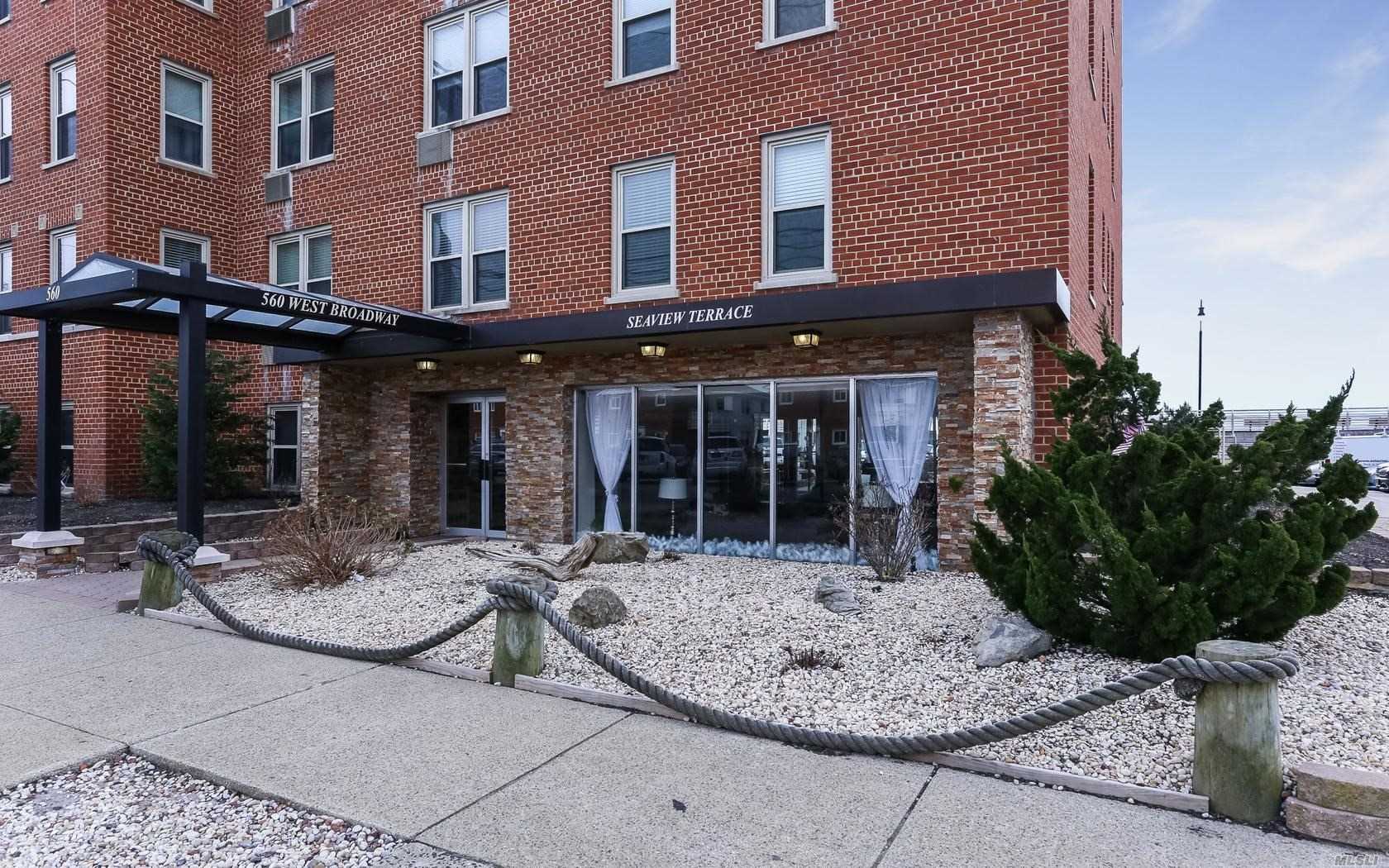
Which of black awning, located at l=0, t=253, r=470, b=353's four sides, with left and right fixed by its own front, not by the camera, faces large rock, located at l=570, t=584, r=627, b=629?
left

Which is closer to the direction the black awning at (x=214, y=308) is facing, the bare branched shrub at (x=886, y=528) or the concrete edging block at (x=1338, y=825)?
the concrete edging block

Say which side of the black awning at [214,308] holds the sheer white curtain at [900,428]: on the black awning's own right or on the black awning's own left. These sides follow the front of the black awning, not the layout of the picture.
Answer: on the black awning's own left

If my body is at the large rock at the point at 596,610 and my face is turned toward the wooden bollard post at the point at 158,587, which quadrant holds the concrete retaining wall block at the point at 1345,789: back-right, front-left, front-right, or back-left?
back-left

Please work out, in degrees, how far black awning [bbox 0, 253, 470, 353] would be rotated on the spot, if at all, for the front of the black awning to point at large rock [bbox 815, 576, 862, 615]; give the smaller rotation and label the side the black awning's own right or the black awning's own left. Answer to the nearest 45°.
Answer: approximately 90° to the black awning's own left

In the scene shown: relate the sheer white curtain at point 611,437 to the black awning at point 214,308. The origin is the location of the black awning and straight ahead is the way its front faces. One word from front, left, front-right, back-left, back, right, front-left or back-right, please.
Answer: back-left

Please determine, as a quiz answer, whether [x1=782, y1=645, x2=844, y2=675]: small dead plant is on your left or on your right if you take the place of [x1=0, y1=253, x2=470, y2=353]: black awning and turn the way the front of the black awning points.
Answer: on your left

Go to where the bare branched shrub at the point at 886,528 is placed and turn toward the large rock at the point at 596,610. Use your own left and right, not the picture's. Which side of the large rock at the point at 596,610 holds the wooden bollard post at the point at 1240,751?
left

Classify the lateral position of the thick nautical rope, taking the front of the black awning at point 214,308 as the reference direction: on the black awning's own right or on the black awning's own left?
on the black awning's own left

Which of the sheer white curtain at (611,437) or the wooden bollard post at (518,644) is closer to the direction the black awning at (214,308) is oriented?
the wooden bollard post

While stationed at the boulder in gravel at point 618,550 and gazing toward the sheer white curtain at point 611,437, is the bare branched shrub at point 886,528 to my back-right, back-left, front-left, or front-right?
back-right

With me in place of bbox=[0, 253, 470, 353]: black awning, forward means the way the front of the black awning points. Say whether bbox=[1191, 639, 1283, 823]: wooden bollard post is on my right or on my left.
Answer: on my left

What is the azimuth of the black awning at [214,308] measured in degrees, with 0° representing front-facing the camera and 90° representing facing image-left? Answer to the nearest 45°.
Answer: approximately 45°
